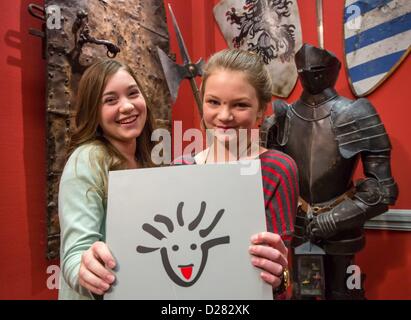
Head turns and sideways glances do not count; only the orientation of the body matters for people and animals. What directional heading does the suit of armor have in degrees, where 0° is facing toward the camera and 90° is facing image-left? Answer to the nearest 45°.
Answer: approximately 45°
